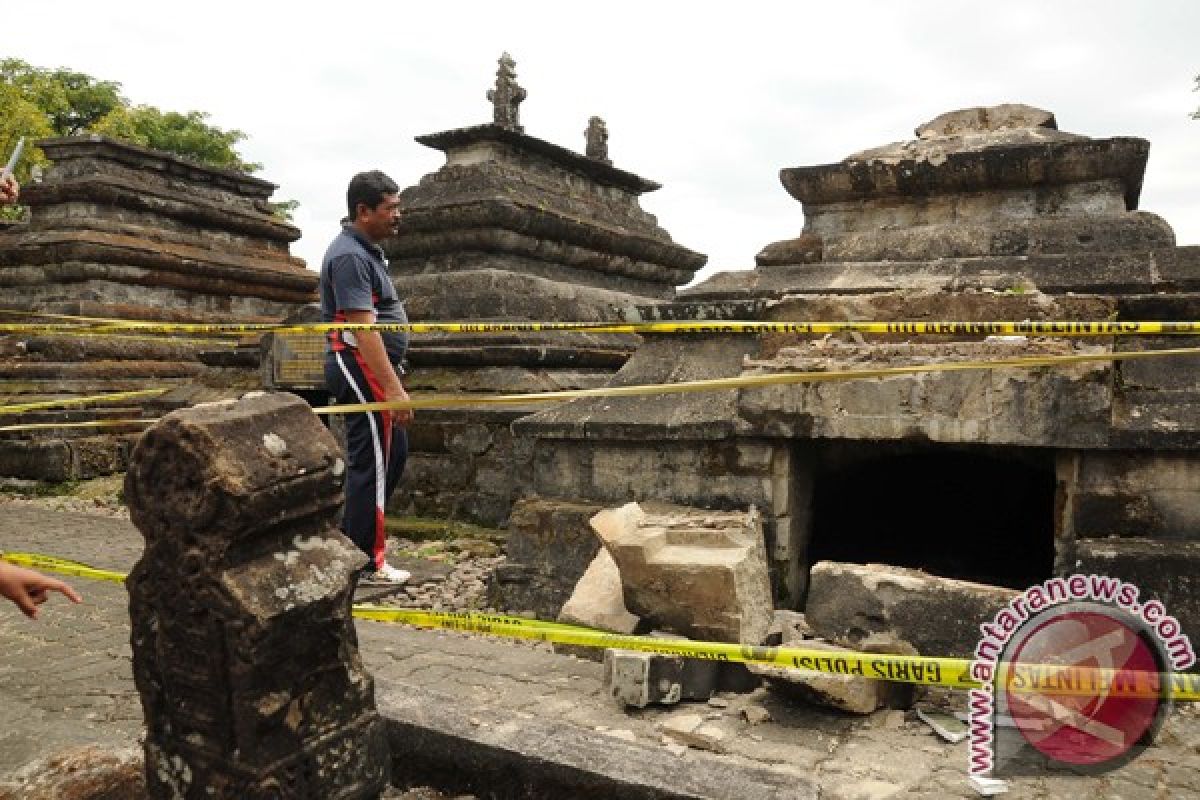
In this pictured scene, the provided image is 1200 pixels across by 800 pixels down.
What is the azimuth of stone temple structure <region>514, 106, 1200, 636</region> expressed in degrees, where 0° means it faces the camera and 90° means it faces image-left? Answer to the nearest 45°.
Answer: approximately 0°

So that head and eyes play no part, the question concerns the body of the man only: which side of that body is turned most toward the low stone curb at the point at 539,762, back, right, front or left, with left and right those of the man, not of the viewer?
right

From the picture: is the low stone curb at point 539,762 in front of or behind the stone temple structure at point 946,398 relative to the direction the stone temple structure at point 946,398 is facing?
in front

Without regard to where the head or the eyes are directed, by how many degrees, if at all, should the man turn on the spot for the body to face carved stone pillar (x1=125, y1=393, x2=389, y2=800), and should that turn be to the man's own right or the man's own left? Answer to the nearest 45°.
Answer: approximately 90° to the man's own right

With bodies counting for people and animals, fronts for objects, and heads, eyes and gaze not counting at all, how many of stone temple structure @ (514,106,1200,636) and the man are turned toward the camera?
1

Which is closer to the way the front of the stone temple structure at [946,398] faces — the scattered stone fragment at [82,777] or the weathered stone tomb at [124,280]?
the scattered stone fragment

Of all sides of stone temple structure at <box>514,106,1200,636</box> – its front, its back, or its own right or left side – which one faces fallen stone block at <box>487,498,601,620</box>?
right

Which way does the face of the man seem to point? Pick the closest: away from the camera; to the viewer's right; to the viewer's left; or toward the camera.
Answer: to the viewer's right

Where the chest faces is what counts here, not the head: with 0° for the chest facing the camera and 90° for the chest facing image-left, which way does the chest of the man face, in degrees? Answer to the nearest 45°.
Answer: approximately 270°

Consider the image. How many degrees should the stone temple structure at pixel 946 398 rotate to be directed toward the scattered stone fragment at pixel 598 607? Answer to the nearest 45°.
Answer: approximately 45° to its right

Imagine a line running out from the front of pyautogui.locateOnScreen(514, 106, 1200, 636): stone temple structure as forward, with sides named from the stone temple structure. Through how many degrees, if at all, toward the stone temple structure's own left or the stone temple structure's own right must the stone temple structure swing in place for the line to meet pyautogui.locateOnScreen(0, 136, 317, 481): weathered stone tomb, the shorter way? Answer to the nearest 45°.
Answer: approximately 135° to the stone temple structure's own right
